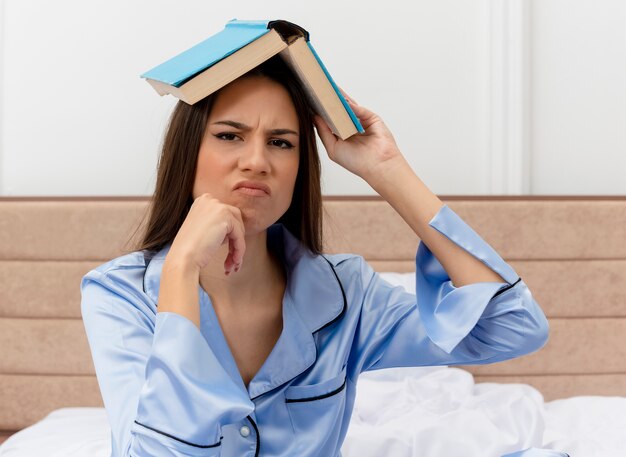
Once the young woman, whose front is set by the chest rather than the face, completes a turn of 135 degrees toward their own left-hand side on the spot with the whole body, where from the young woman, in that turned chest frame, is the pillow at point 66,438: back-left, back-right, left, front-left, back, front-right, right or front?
left

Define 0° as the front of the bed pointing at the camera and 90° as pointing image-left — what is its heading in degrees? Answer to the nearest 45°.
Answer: approximately 0°

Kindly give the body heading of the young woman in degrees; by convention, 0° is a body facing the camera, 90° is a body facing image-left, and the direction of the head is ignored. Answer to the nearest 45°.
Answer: approximately 0°

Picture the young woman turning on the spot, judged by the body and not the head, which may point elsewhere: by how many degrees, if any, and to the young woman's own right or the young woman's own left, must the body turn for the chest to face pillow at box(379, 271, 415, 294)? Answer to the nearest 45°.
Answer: approximately 180°
